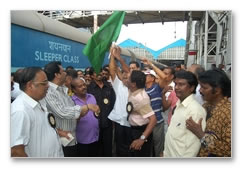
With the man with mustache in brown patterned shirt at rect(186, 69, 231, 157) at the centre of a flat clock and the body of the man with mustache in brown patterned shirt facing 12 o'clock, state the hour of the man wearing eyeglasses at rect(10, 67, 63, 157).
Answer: The man wearing eyeglasses is roughly at 11 o'clock from the man with mustache in brown patterned shirt.

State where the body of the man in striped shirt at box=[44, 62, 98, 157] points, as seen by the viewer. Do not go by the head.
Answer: to the viewer's right

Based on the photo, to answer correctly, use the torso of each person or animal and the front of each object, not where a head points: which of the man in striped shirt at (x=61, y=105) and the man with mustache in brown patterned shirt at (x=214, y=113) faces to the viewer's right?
the man in striped shirt

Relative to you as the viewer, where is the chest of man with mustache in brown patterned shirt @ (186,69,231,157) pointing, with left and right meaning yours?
facing to the left of the viewer

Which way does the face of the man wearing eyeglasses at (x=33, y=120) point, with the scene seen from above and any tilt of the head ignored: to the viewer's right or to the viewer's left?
to the viewer's right

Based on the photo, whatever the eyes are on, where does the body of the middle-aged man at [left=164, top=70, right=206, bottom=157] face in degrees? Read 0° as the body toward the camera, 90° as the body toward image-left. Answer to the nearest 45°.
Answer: approximately 45°
